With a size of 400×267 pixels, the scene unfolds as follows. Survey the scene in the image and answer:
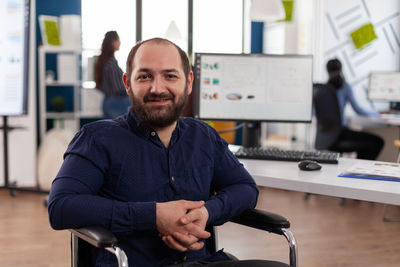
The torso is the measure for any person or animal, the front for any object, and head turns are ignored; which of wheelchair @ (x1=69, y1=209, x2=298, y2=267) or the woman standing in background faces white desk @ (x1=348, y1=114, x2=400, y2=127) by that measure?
the woman standing in background

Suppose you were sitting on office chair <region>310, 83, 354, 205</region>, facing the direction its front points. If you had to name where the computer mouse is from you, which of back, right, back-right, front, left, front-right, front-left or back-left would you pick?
back-right

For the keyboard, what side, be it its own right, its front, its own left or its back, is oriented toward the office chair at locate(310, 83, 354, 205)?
back

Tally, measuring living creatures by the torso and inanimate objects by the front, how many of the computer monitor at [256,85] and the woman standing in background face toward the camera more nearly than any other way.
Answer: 1

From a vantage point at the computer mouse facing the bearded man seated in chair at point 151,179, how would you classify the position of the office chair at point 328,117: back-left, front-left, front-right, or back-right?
back-right

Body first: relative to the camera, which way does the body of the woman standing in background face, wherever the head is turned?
to the viewer's right

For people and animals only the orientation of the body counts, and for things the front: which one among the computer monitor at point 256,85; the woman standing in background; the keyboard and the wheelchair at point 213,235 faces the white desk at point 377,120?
the woman standing in background

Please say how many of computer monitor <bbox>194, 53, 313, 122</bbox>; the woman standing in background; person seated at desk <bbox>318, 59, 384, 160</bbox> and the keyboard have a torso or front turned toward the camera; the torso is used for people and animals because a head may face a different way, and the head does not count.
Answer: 2

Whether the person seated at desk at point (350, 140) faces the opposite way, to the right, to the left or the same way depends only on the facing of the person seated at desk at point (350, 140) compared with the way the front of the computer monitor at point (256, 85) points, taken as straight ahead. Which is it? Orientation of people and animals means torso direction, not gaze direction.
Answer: to the left

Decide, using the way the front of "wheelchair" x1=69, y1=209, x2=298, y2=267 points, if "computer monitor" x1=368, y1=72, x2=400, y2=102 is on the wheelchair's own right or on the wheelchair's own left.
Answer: on the wheelchair's own left

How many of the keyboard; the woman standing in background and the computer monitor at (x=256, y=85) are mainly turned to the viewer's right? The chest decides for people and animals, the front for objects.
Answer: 1

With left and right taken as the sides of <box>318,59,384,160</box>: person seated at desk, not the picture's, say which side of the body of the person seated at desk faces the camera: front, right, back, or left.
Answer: right
